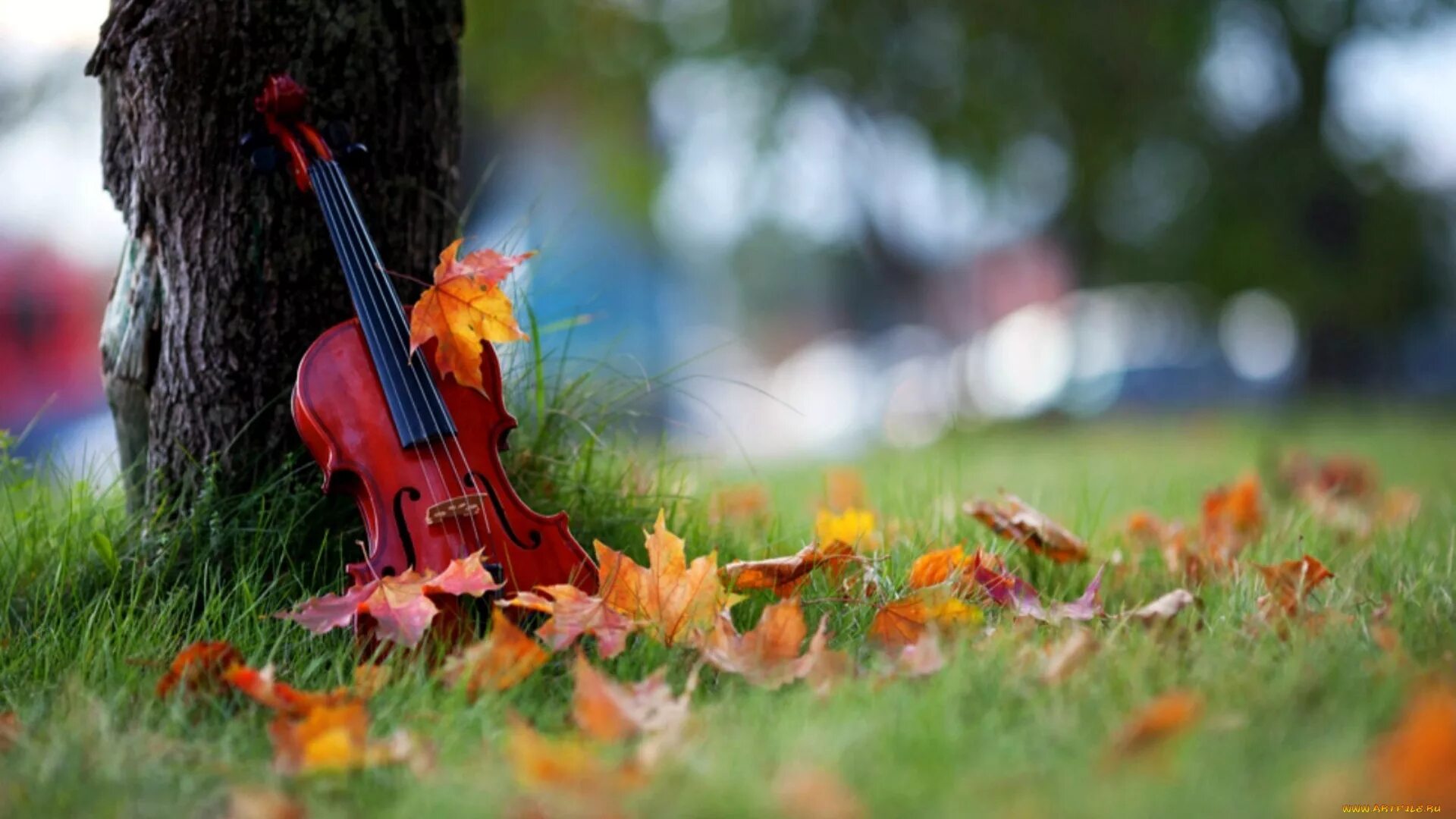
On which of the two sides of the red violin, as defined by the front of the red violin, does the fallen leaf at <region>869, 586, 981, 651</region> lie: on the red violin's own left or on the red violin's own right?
on the red violin's own left

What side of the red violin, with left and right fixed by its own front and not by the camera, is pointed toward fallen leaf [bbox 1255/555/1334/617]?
left

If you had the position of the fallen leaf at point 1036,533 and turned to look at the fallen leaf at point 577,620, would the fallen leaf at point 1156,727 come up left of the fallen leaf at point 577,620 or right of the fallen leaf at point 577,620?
left

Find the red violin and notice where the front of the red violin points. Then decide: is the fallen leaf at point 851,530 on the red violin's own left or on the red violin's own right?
on the red violin's own left

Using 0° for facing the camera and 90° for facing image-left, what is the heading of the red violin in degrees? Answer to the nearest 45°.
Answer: approximately 0°
